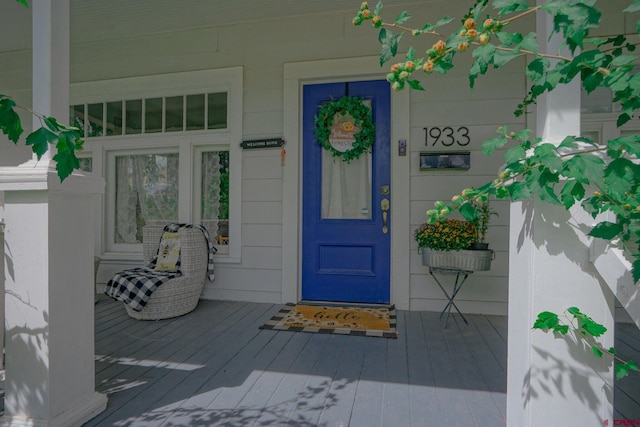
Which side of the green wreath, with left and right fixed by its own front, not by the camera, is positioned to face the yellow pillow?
right

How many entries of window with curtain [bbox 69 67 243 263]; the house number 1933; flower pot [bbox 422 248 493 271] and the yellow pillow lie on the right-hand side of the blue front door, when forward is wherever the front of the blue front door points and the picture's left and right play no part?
2

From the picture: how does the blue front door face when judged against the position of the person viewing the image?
facing the viewer

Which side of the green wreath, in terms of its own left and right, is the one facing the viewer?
front

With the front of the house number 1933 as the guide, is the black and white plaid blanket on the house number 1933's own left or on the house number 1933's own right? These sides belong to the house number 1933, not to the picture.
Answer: on the house number 1933's own right

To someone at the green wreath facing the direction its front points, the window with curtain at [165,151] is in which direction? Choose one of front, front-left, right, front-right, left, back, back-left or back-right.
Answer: right

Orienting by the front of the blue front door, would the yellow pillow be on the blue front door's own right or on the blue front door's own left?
on the blue front door's own right

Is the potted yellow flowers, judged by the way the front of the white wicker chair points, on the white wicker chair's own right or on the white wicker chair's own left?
on the white wicker chair's own left

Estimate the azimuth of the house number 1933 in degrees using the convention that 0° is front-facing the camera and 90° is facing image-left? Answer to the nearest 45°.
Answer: approximately 0°

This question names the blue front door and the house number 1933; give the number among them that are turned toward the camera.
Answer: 2
